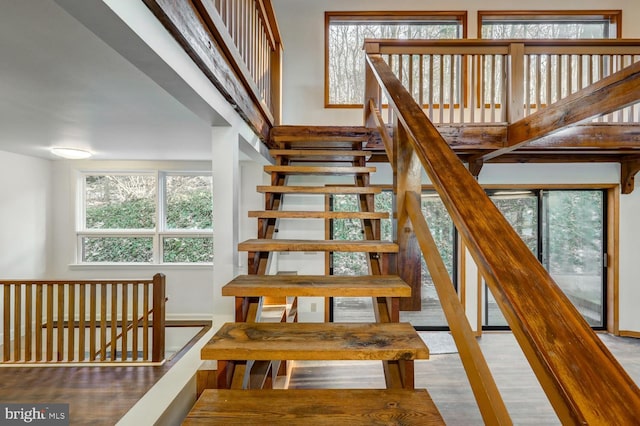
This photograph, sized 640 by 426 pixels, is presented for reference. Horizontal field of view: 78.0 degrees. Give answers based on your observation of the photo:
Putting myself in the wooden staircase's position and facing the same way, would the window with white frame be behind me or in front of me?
behind

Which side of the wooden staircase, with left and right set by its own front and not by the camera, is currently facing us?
front

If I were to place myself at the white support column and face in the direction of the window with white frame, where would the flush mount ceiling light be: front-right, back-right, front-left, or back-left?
front-left

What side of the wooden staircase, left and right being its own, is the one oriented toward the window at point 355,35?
back

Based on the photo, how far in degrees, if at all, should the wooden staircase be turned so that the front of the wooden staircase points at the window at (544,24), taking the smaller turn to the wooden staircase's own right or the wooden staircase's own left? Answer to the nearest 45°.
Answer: approximately 135° to the wooden staircase's own left

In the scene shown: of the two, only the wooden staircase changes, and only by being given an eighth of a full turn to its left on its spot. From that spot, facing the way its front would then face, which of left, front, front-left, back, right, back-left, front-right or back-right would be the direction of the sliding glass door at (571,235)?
left
